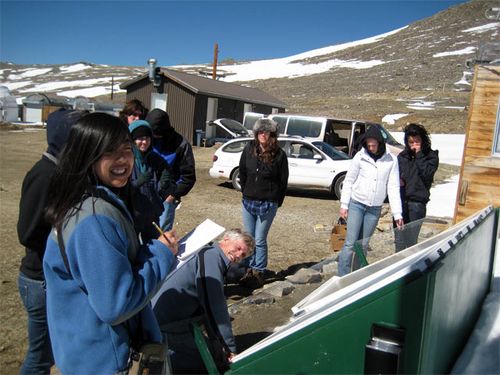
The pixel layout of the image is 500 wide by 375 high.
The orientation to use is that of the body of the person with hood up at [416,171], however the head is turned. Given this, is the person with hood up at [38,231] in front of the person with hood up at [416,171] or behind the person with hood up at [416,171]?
in front

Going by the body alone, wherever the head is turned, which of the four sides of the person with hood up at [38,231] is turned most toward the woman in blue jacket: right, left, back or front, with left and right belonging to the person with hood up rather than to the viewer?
right

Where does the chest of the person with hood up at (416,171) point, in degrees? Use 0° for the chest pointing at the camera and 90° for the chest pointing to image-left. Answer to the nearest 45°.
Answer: approximately 45°

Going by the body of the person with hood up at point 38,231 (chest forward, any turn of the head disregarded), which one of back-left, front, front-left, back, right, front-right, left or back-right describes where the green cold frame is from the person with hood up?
front-right

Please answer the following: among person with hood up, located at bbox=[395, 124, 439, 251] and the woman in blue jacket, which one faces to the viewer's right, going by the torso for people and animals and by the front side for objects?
the woman in blue jacket

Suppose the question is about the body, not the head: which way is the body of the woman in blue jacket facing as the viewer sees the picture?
to the viewer's right

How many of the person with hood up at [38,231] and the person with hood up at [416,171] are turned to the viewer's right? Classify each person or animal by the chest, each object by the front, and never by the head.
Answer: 1
